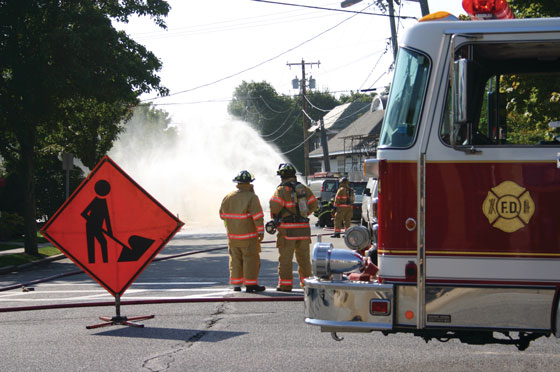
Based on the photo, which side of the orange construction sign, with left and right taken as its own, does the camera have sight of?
front

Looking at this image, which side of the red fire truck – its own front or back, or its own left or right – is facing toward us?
left

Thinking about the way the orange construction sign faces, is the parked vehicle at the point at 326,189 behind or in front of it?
behind

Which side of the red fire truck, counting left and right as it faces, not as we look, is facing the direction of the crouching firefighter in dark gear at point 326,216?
right

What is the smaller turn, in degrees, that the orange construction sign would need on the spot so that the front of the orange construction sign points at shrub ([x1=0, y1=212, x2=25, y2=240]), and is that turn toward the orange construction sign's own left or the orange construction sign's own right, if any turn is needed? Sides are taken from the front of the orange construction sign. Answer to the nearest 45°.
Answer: approximately 180°

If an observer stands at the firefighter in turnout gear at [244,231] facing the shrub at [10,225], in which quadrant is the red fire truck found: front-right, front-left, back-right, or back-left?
back-left

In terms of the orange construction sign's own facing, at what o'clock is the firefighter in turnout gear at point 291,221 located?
The firefighter in turnout gear is roughly at 8 o'clock from the orange construction sign.

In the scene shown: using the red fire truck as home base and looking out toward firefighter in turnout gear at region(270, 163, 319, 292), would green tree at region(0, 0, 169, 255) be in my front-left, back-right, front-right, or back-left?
front-left

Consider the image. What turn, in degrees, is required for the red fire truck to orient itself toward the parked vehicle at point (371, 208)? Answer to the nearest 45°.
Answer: approximately 90° to its right

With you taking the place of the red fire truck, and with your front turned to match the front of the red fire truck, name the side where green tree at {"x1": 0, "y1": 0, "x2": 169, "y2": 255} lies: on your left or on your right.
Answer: on your right

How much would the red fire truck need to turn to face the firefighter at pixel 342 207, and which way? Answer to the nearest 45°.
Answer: approximately 90° to its right

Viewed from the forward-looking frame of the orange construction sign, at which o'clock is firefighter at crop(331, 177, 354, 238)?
The firefighter is roughly at 7 o'clock from the orange construction sign.

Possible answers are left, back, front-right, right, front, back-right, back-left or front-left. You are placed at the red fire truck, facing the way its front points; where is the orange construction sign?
front-right

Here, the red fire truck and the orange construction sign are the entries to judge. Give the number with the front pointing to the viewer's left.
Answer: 1
